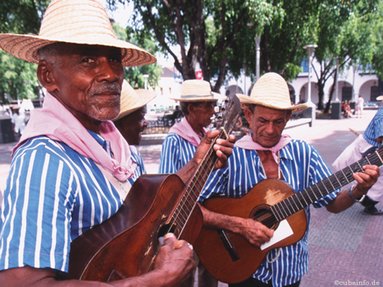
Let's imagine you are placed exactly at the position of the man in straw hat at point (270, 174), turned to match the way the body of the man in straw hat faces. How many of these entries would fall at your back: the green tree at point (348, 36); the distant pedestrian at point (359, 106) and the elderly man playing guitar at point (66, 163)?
2

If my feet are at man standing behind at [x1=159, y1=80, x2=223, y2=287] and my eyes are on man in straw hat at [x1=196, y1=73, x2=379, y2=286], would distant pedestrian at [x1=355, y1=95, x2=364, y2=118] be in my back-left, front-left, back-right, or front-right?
back-left

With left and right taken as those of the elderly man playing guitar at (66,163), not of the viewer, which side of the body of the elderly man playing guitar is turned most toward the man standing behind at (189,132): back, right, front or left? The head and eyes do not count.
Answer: left

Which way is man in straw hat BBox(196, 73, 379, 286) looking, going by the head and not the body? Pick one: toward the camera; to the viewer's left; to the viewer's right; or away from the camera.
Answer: toward the camera

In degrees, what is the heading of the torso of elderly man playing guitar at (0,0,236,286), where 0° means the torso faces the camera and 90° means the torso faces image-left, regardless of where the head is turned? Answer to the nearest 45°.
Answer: approximately 315°

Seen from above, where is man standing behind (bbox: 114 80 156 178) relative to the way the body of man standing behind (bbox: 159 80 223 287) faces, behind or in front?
behind

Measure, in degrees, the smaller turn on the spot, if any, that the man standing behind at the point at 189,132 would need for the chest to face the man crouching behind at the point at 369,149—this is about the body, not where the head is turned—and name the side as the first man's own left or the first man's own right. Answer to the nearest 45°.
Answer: approximately 45° to the first man's own left

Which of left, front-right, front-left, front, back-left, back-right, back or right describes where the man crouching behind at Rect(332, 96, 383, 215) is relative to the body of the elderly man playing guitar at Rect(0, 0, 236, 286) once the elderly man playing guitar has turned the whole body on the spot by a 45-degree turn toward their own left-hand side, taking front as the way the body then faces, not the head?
front-left

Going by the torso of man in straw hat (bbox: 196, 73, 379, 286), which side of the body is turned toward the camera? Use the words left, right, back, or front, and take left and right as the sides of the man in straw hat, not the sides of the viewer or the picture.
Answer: front

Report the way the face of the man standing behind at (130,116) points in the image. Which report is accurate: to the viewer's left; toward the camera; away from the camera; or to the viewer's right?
to the viewer's right

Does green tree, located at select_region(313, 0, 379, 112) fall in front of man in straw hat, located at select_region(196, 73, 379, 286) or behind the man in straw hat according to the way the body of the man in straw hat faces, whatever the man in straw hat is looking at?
behind
